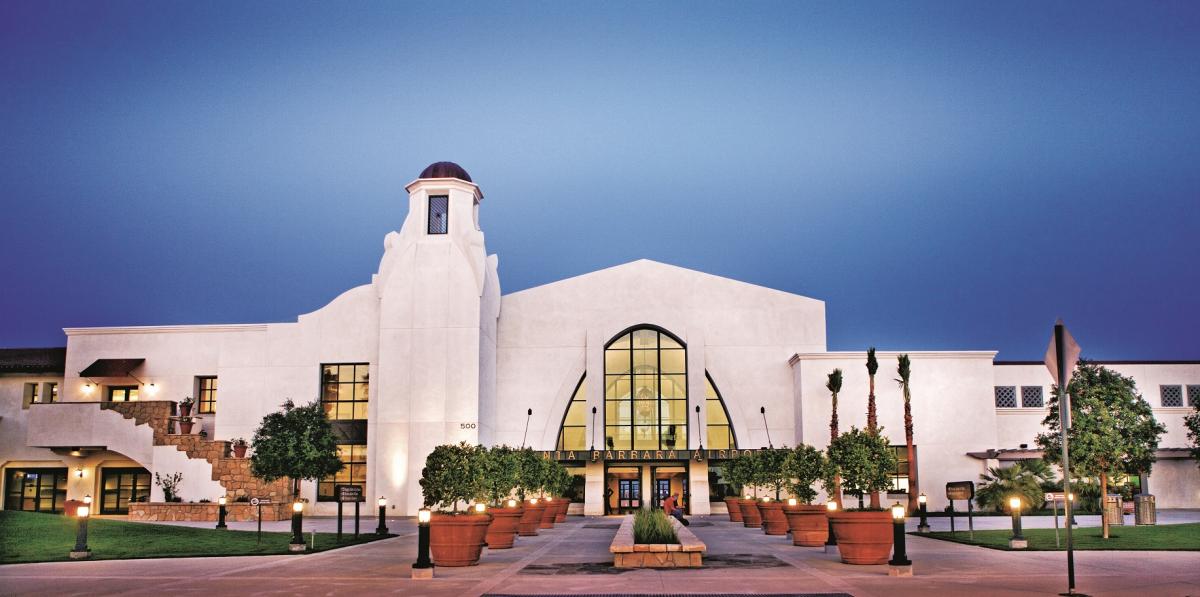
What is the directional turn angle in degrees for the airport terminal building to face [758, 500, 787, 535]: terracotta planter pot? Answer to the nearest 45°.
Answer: approximately 45° to its left

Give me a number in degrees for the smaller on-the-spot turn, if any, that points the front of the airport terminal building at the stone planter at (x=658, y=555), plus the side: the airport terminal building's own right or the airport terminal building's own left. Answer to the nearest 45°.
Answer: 0° — it already faces it

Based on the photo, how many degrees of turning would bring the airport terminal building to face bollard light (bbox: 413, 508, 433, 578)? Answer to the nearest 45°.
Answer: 0° — it already faces it

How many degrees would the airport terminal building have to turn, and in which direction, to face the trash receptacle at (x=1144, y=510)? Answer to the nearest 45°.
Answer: approximately 45° to its left

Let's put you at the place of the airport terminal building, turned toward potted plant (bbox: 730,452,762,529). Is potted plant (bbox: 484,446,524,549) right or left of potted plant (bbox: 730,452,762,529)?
right

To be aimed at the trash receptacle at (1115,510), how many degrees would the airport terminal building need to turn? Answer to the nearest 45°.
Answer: approximately 45° to its left

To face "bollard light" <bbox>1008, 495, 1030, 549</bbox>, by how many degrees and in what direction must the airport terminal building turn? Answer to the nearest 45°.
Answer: approximately 45° to its left

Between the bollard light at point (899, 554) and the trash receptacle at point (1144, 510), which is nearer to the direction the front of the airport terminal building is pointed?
the bollard light

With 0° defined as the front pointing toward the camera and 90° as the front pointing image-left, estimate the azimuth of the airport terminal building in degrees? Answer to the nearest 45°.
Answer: approximately 0°
